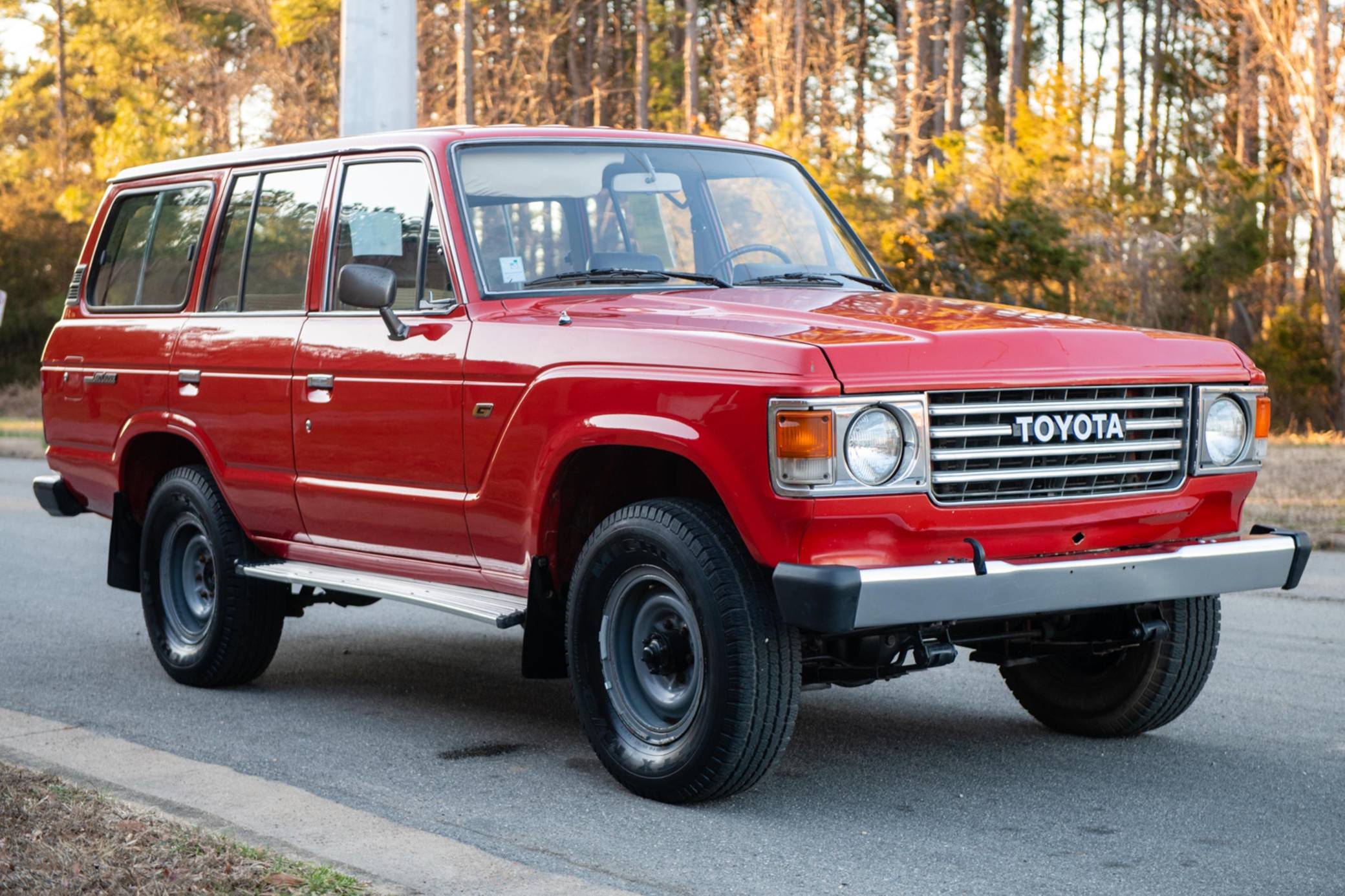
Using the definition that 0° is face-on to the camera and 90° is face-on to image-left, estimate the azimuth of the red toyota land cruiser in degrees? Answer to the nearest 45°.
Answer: approximately 315°

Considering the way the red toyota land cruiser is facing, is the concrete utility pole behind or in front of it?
behind
